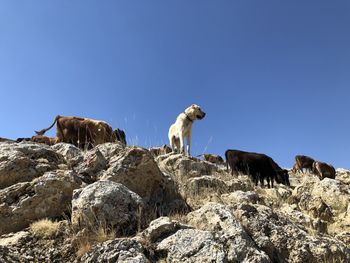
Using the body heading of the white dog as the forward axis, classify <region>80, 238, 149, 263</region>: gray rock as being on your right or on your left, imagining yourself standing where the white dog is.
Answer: on your right

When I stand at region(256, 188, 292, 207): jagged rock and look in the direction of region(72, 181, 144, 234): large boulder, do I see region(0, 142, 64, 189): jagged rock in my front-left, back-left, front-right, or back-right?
front-right

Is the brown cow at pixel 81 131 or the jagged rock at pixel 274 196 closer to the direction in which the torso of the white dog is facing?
the jagged rock

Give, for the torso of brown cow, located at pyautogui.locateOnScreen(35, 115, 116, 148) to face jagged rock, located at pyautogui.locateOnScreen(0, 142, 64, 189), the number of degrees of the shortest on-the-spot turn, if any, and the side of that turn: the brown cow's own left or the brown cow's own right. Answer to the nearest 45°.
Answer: approximately 90° to the brown cow's own right

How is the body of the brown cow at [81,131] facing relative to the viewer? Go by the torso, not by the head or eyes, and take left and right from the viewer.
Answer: facing to the right of the viewer

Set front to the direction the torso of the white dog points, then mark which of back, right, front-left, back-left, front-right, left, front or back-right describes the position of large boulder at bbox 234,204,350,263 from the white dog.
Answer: front-right

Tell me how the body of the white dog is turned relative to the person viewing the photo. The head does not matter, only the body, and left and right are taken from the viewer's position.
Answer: facing the viewer and to the right of the viewer

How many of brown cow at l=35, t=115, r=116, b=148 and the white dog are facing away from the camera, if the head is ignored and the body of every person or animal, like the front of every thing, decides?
0

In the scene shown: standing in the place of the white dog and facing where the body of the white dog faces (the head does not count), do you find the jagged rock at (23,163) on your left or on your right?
on your right

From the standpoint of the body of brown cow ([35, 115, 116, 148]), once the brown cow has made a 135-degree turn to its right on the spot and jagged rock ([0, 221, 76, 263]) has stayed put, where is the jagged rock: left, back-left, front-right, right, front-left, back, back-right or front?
front-left

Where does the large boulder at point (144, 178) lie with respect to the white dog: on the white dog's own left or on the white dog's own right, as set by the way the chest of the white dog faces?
on the white dog's own right

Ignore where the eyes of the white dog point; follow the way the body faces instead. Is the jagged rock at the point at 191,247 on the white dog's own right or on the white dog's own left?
on the white dog's own right

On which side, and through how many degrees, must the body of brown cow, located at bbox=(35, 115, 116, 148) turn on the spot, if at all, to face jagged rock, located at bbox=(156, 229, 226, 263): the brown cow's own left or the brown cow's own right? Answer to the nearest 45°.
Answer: approximately 90° to the brown cow's own right
